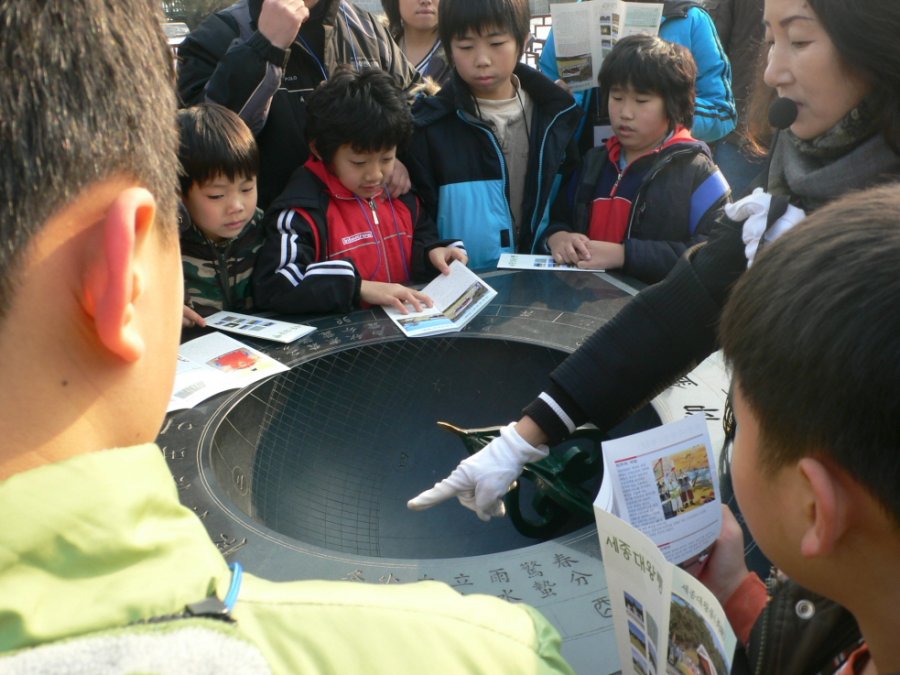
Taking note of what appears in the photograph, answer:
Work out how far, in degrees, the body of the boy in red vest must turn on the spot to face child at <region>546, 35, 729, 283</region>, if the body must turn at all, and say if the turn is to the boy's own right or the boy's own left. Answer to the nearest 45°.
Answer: approximately 45° to the boy's own left

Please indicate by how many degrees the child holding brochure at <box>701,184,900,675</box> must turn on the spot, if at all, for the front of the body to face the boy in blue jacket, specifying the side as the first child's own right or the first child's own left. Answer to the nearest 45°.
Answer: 0° — they already face them

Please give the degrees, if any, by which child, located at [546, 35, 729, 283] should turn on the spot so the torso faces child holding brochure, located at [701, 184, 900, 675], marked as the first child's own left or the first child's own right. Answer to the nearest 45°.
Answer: approximately 45° to the first child's own left

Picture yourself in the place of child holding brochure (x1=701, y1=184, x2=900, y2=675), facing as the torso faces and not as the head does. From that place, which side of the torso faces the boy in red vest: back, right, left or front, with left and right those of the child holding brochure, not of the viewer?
front

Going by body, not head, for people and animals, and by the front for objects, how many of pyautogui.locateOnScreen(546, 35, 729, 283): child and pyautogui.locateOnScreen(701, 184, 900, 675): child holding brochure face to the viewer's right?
0

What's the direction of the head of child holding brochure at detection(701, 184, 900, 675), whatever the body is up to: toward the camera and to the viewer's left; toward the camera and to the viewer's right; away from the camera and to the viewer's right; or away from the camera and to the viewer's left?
away from the camera and to the viewer's left

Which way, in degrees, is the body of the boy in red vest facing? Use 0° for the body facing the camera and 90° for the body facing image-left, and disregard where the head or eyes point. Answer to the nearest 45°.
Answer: approximately 315°

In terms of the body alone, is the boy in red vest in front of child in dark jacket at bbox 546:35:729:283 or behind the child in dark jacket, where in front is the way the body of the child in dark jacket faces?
in front

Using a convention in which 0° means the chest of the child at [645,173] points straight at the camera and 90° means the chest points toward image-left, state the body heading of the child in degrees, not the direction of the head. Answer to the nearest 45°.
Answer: approximately 45°

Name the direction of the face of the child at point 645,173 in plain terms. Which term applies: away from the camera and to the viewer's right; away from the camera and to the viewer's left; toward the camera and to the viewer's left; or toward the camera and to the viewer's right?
toward the camera and to the viewer's left
